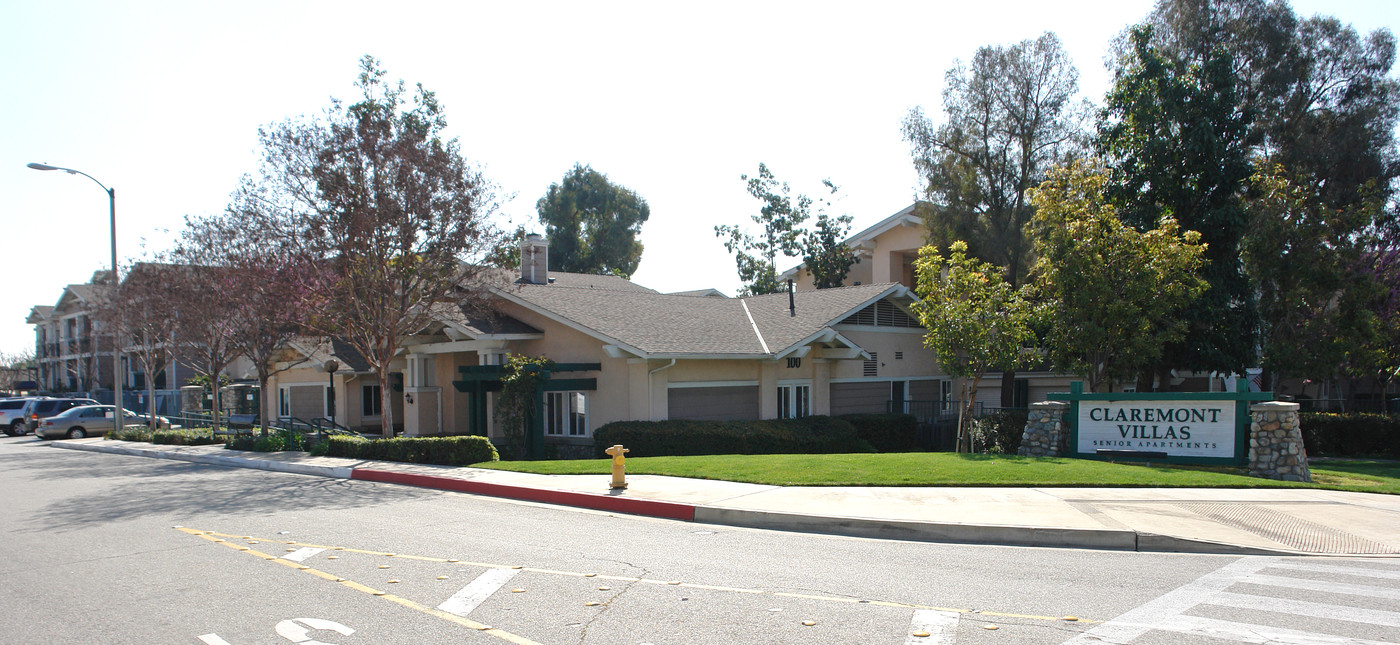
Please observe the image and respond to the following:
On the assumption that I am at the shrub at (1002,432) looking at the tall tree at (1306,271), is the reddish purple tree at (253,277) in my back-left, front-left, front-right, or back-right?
back-left

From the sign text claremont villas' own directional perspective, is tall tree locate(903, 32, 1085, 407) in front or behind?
behind

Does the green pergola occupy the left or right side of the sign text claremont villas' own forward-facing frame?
on its right

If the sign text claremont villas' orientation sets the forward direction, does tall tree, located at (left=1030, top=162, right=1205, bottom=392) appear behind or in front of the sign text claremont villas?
behind

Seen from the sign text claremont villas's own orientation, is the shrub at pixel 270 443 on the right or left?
on its right

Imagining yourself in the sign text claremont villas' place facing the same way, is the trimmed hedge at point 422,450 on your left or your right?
on your right

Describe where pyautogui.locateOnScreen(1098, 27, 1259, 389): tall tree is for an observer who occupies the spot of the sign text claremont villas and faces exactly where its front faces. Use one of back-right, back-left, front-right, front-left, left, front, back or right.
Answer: back

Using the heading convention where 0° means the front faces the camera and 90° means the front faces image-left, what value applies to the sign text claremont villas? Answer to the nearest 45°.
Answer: approximately 0°

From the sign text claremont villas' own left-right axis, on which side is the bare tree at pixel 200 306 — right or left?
on its right
